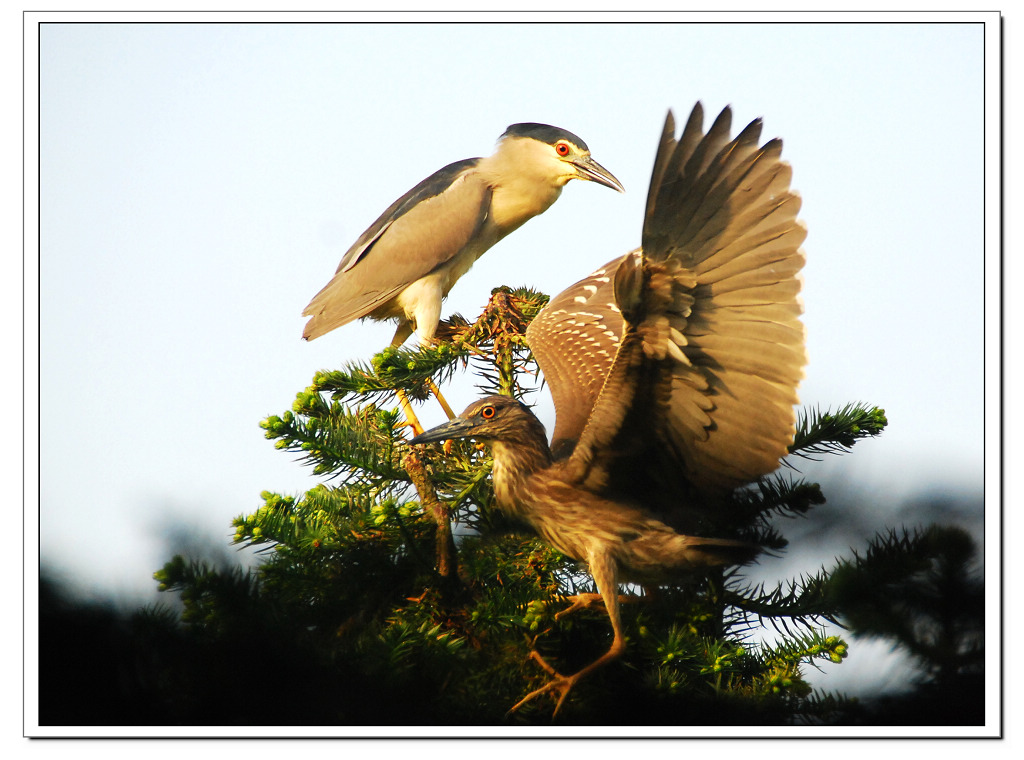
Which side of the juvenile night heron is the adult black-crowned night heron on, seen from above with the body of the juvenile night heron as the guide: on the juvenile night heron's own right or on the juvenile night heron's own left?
on the juvenile night heron's own right

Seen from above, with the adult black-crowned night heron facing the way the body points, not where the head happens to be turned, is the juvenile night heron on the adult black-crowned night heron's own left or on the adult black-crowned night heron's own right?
on the adult black-crowned night heron's own right

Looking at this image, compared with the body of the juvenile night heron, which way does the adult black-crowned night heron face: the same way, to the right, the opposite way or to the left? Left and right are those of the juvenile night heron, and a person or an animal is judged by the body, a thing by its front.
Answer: the opposite way

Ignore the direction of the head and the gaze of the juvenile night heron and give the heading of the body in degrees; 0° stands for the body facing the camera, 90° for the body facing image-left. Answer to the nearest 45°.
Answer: approximately 90°

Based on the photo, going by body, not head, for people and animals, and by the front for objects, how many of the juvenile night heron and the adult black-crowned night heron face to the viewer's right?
1

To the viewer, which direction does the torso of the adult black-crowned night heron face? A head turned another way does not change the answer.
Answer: to the viewer's right
